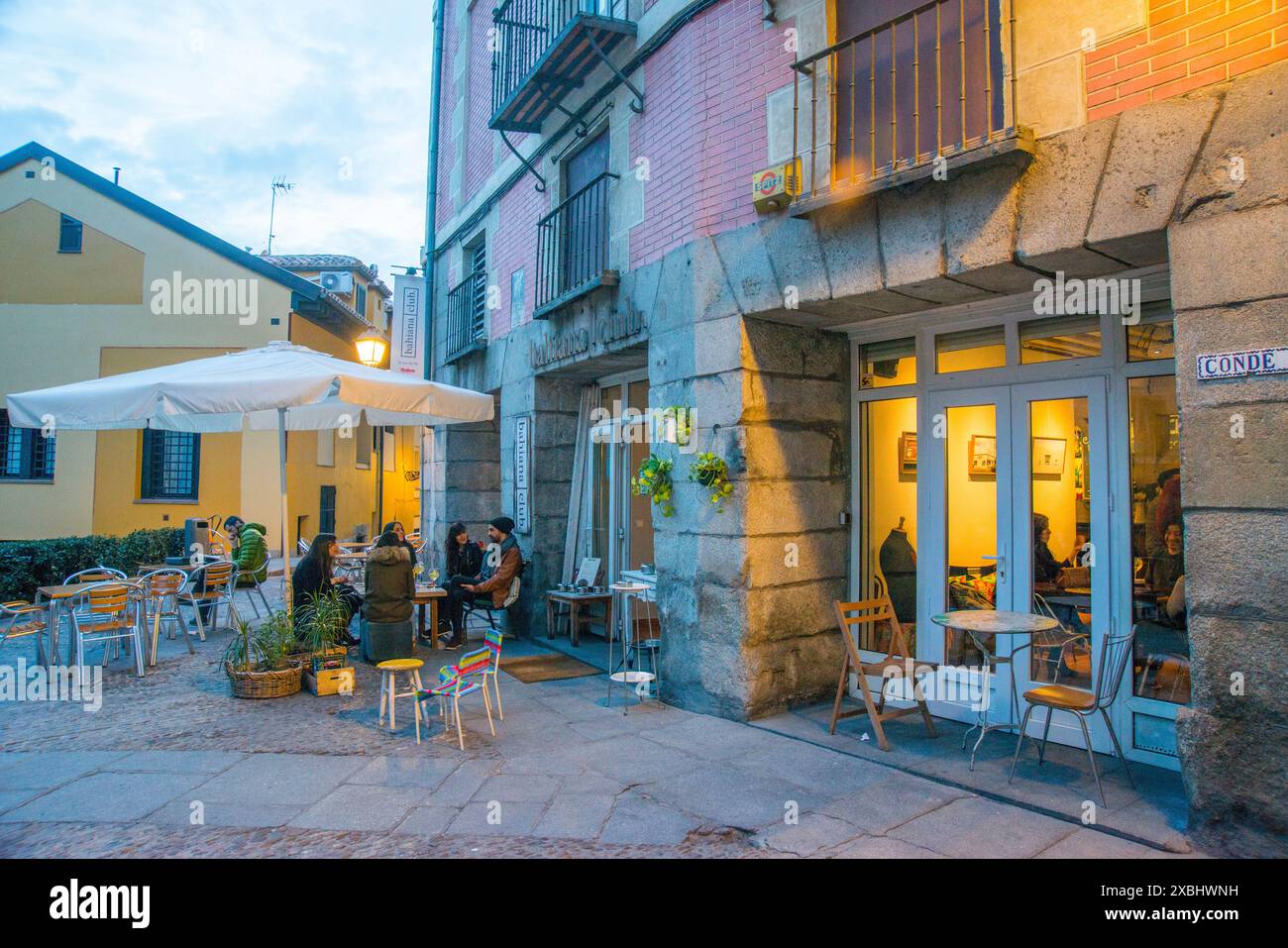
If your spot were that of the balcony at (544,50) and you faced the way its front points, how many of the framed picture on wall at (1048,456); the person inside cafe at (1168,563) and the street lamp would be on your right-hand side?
1

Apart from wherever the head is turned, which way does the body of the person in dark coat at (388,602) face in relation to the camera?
away from the camera

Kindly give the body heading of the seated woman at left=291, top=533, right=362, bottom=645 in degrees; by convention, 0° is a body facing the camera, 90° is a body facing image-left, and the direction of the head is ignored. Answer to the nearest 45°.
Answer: approximately 270°

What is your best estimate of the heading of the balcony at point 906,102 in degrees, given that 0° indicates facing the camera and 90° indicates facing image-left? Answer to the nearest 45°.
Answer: approximately 45°

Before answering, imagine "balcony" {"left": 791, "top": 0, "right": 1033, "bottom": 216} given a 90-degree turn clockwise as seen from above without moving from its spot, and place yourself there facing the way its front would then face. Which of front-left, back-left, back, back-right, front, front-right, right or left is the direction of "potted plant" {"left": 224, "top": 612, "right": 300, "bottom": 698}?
front-left

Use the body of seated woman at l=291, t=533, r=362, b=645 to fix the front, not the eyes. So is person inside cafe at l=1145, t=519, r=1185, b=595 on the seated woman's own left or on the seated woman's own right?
on the seated woman's own right

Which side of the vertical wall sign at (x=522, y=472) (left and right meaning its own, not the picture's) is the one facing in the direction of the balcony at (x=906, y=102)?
left

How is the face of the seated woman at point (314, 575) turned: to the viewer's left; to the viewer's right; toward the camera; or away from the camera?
to the viewer's right

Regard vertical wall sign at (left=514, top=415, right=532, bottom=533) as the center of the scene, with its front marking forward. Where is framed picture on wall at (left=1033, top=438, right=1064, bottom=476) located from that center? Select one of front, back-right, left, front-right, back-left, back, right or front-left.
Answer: left

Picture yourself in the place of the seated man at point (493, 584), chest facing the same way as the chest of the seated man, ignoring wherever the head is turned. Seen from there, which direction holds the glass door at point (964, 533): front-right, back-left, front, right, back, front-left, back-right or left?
back-left

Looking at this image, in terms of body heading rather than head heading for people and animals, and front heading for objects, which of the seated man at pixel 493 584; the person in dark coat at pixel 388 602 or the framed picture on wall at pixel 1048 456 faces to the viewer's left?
the seated man

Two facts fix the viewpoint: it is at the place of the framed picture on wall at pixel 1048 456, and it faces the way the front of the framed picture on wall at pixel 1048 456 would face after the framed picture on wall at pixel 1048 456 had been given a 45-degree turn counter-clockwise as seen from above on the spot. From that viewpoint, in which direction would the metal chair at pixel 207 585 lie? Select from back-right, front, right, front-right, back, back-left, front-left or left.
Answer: back-right

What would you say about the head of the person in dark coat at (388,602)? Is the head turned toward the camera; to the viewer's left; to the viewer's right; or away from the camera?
away from the camera
